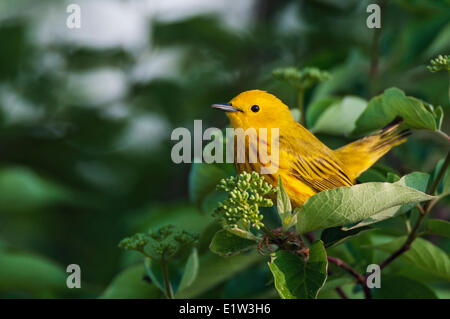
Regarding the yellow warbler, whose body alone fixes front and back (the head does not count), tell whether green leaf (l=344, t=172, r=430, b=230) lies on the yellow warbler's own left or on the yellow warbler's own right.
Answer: on the yellow warbler's own left

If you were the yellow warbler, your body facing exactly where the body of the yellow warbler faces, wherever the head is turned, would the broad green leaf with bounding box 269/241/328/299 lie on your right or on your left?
on your left

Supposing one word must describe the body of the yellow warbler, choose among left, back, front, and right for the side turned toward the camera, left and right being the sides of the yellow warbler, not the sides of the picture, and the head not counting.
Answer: left

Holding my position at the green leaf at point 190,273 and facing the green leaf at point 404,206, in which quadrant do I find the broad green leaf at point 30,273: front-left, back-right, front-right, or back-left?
back-left
